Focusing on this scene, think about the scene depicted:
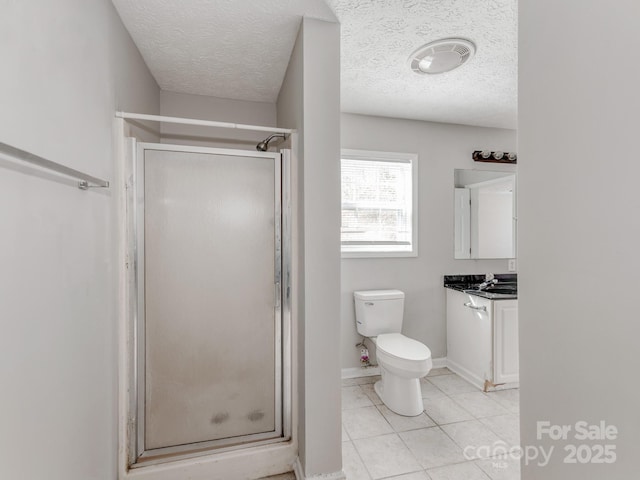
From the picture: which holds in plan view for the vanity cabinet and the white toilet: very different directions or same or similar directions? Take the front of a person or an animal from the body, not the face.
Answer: same or similar directions

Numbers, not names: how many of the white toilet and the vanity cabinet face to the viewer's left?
0

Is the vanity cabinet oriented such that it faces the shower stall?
no

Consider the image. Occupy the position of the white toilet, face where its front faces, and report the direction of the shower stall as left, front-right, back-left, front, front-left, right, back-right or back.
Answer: right

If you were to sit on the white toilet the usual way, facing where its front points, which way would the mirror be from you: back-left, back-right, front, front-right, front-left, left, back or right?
left

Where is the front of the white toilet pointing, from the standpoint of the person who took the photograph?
facing the viewer and to the right of the viewer

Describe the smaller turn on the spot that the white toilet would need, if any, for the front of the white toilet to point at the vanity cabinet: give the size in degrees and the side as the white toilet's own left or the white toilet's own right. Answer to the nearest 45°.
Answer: approximately 90° to the white toilet's own left
